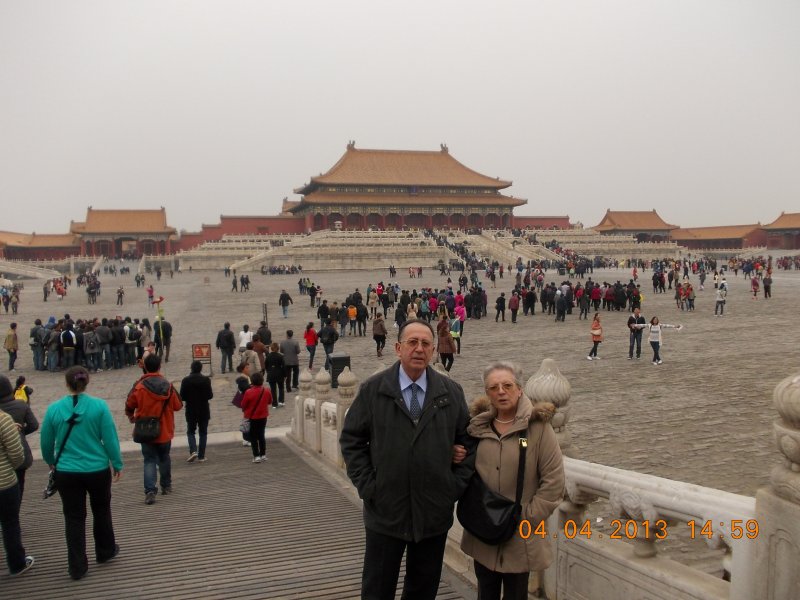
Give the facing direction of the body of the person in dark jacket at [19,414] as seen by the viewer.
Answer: away from the camera

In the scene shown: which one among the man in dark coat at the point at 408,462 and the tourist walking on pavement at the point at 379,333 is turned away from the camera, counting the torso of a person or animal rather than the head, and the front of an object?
the tourist walking on pavement

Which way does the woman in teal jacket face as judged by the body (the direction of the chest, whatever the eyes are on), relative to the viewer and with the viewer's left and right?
facing away from the viewer

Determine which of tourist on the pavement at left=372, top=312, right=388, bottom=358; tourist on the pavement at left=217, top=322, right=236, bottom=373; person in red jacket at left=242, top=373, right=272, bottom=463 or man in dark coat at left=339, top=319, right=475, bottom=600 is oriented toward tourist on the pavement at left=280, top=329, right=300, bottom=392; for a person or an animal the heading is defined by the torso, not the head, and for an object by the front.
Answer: the person in red jacket

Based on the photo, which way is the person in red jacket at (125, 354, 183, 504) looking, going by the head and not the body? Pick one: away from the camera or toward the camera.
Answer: away from the camera

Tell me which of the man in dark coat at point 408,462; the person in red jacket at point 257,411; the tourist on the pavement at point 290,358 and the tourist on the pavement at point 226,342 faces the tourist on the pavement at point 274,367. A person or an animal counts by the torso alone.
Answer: the person in red jacket

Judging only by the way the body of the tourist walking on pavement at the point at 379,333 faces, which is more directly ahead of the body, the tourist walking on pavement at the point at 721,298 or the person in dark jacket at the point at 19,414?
the tourist walking on pavement

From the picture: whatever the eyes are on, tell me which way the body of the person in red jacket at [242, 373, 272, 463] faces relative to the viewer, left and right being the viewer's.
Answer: facing away from the viewer

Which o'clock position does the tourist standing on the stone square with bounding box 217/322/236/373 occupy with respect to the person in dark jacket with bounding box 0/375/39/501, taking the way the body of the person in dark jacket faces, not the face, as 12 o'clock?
The tourist standing on the stone square is roughly at 1 o'clock from the person in dark jacket.

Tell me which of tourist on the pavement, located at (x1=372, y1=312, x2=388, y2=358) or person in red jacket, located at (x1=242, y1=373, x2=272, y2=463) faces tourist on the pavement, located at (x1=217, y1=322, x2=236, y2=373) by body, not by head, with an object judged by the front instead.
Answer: the person in red jacket

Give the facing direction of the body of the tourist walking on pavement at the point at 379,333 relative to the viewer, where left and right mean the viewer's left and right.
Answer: facing away from the viewer

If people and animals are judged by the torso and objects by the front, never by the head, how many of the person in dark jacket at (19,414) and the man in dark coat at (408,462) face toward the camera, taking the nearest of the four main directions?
1

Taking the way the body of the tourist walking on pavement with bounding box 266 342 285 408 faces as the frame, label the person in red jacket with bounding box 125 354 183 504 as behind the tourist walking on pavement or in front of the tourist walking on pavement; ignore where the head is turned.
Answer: behind

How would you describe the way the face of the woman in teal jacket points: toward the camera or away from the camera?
away from the camera

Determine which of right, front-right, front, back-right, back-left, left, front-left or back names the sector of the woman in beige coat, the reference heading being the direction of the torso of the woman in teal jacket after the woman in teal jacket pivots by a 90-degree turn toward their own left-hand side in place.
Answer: back-left
